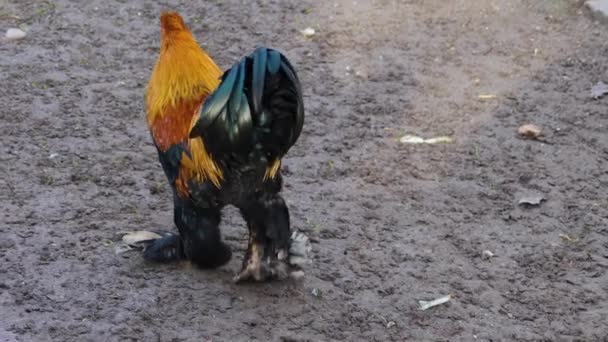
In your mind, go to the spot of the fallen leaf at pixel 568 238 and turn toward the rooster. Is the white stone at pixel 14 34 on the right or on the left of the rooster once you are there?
right

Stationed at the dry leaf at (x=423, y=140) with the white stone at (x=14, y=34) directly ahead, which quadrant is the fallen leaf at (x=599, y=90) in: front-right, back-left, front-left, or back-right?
back-right

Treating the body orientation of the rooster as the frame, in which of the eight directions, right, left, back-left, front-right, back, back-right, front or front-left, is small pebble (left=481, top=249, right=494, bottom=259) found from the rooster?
back-right

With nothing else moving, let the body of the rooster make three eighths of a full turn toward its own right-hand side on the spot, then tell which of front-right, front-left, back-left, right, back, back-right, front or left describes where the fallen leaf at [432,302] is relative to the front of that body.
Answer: front

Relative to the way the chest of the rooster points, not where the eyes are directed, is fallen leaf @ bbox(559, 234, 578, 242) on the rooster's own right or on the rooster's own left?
on the rooster's own right

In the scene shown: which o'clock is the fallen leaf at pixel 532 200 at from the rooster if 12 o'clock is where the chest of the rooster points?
The fallen leaf is roughly at 4 o'clock from the rooster.

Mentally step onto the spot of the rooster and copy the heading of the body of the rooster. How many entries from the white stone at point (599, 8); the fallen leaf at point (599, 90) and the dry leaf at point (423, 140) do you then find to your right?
3

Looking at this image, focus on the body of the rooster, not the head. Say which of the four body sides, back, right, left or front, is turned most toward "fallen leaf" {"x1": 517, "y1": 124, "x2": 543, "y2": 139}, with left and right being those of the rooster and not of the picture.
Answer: right

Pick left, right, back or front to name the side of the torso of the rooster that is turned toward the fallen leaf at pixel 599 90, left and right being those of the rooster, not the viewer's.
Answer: right

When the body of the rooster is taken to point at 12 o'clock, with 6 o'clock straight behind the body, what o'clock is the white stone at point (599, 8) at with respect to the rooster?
The white stone is roughly at 3 o'clock from the rooster.

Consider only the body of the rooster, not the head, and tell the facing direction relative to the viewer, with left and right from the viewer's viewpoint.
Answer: facing away from the viewer and to the left of the viewer
